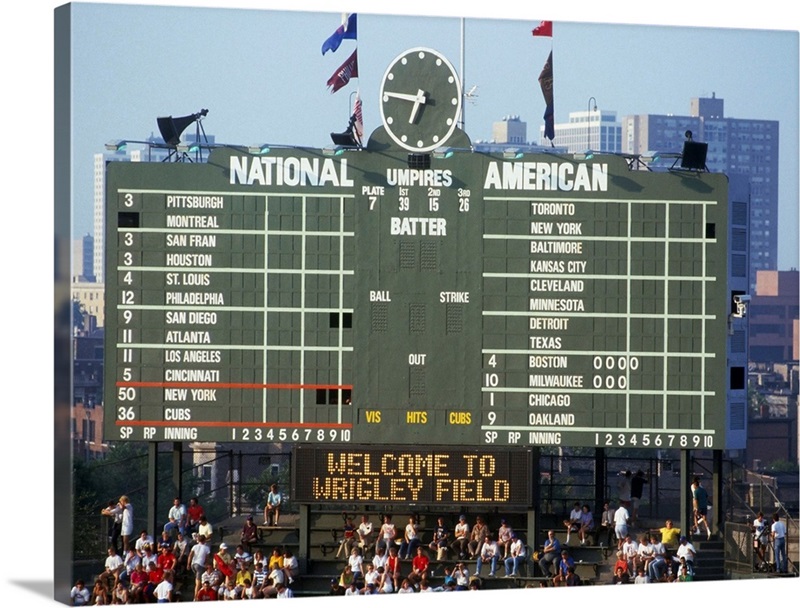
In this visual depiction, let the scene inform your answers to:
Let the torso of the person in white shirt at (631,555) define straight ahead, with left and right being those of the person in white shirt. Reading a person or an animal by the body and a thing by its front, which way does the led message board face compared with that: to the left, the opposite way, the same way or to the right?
the same way

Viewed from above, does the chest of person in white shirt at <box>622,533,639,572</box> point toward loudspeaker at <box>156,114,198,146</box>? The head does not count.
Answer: no

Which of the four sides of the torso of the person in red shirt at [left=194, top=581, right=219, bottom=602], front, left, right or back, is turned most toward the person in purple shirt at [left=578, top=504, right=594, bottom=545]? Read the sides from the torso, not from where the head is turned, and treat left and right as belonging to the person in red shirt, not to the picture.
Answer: left

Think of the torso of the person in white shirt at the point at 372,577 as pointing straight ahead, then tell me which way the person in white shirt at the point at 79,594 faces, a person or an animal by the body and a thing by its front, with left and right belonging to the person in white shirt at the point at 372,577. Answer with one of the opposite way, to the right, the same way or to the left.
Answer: the same way

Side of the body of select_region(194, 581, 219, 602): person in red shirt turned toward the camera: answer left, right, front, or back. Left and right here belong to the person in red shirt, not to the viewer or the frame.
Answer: front

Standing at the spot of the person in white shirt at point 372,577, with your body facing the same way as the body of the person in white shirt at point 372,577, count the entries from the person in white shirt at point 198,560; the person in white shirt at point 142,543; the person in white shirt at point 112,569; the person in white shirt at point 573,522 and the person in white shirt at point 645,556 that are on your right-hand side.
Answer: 3

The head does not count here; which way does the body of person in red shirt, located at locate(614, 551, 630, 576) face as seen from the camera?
toward the camera

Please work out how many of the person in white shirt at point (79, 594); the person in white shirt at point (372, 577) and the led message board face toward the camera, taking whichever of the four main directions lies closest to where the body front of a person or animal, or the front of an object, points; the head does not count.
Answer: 3

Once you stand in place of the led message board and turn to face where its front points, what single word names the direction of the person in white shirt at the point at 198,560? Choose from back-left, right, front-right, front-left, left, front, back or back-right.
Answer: right

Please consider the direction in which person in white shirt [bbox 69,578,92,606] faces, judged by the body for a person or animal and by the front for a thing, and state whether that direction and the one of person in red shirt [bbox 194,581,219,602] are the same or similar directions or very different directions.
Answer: same or similar directions

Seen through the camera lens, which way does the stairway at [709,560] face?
facing the viewer

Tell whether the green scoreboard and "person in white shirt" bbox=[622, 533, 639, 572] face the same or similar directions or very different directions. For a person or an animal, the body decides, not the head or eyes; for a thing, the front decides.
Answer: same or similar directions

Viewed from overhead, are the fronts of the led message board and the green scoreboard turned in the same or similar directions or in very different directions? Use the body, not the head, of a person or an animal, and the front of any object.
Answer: same or similar directions
